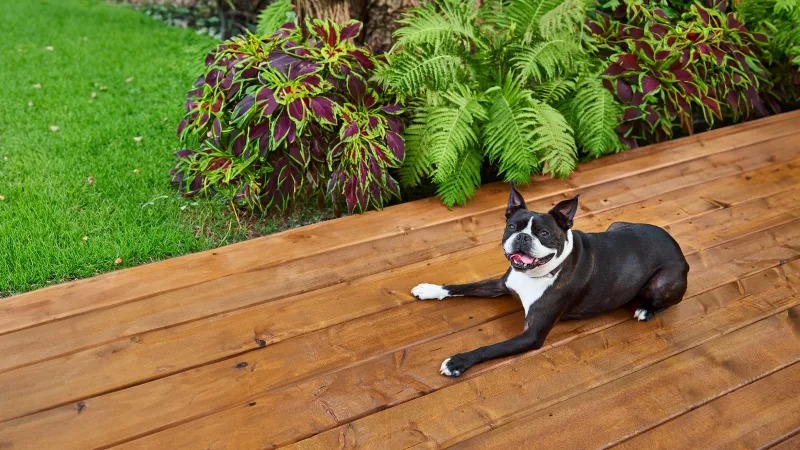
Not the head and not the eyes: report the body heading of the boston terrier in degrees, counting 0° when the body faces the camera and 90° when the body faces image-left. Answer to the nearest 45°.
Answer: approximately 45°

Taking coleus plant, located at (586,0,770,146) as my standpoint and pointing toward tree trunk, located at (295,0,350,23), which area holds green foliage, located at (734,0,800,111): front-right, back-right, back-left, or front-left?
back-right

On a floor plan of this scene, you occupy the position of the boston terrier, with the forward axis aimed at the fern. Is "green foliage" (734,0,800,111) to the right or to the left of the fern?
right

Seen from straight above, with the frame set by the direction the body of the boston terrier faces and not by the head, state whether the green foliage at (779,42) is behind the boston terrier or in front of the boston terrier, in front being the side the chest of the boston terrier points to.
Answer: behind

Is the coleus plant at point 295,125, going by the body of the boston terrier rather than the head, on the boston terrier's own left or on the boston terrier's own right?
on the boston terrier's own right

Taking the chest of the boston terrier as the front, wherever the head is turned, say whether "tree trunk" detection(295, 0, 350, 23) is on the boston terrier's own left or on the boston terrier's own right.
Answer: on the boston terrier's own right

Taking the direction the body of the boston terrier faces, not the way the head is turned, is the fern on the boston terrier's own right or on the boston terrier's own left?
on the boston terrier's own right

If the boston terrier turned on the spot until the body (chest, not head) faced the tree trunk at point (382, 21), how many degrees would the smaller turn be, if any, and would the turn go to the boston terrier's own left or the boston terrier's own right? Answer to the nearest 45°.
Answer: approximately 90° to the boston terrier's own right

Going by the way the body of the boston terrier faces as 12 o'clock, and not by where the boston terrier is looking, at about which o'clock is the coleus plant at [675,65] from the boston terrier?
The coleus plant is roughly at 5 o'clock from the boston terrier.
